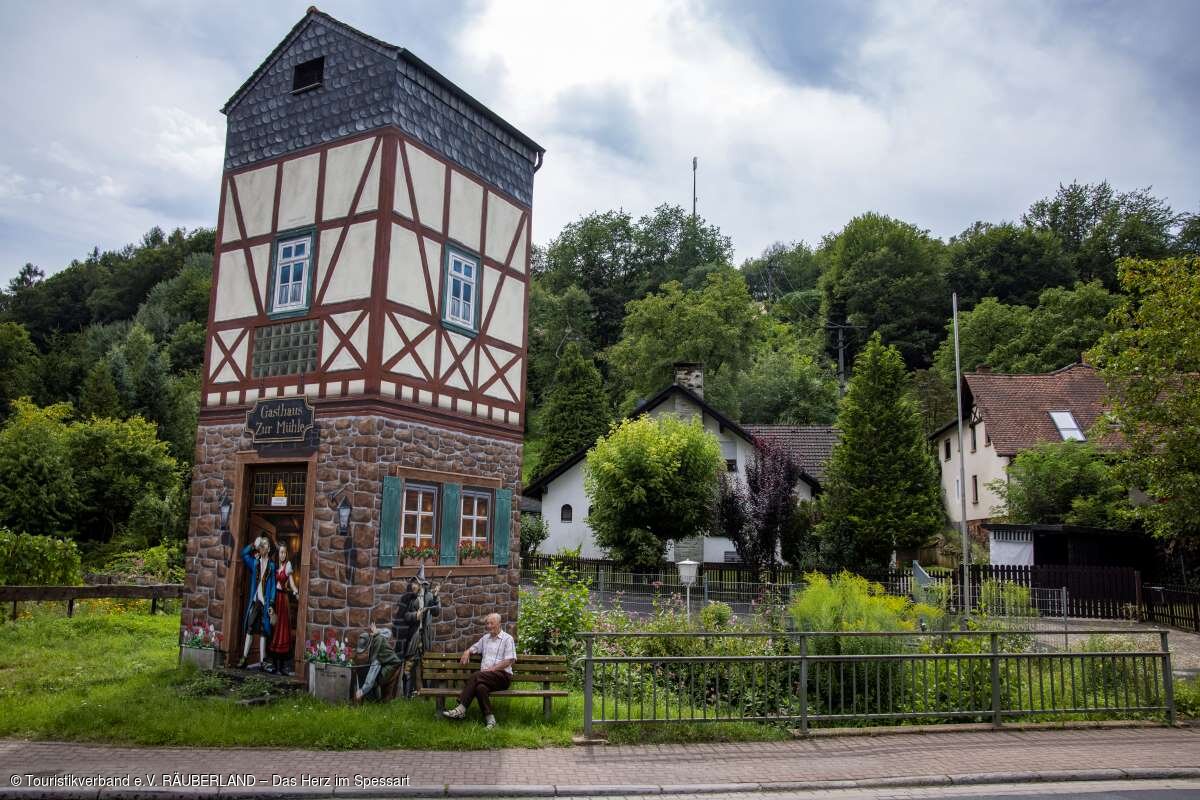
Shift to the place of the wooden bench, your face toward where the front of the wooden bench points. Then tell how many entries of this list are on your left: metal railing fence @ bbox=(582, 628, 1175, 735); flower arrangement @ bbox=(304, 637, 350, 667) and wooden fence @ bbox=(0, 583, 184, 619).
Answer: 1

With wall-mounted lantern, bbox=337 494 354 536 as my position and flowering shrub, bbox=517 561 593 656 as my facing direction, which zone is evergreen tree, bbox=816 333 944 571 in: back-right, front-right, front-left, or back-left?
front-left

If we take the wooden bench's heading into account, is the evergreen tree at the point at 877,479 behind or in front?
behind

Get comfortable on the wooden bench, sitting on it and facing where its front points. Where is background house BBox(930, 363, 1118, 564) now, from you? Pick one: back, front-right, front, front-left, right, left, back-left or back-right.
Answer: back-left

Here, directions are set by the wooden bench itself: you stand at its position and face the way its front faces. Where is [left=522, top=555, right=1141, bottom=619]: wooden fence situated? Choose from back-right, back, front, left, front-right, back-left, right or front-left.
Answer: back-left

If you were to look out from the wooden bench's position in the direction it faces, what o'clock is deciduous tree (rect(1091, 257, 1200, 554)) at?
The deciduous tree is roughly at 8 o'clock from the wooden bench.

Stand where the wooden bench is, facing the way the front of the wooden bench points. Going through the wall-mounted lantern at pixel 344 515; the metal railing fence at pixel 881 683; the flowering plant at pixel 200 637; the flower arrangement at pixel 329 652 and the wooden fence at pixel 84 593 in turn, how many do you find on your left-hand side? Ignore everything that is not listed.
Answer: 1

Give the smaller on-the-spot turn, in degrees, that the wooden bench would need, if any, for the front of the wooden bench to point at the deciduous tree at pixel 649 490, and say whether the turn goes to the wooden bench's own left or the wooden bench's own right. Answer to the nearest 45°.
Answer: approximately 180°

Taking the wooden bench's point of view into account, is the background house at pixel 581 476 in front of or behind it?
behind

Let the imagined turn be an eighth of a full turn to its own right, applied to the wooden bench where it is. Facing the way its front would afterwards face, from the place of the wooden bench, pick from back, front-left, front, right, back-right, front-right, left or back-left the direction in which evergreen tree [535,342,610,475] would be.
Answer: back-right

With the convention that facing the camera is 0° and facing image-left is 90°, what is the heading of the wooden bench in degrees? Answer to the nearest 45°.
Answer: approximately 0°
